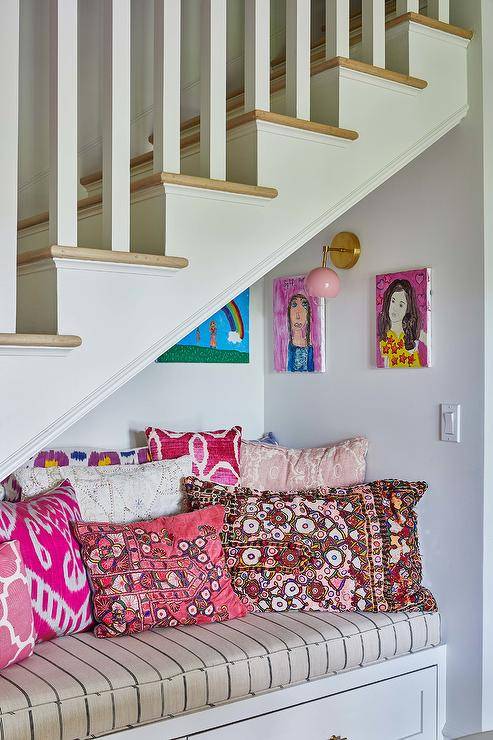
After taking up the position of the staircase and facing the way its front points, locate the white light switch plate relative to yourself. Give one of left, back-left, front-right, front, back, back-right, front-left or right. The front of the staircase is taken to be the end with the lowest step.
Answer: back

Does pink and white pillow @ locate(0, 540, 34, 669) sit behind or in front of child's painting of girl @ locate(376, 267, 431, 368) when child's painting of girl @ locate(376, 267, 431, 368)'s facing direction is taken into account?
in front

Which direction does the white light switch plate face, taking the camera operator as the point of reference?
facing the viewer and to the left of the viewer

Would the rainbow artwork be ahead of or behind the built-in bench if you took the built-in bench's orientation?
behind

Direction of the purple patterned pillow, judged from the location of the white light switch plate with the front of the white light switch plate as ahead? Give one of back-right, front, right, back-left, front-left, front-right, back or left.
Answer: front-right

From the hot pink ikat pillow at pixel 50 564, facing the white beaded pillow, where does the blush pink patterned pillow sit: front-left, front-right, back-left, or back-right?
front-right

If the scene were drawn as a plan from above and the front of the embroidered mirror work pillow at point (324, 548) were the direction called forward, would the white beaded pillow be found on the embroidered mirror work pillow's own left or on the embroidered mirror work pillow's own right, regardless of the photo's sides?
on the embroidered mirror work pillow's own right

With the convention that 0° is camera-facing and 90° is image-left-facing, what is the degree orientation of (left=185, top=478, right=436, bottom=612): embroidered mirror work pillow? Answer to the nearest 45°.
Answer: approximately 0°

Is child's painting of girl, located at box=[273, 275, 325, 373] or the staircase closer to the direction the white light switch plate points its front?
the staircase

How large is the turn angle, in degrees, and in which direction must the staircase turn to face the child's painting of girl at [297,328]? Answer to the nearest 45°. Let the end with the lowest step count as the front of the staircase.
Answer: approximately 135° to its right

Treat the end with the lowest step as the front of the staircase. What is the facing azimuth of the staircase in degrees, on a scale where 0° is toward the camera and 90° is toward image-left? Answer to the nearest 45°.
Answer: approximately 45°

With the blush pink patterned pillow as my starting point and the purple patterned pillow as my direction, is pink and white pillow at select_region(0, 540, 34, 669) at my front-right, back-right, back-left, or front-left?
front-left
